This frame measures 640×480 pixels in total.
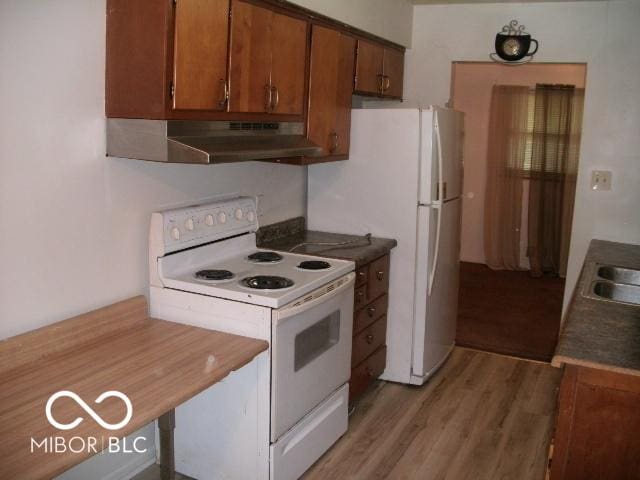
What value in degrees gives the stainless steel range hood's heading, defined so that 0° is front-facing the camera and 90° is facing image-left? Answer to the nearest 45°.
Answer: approximately 315°

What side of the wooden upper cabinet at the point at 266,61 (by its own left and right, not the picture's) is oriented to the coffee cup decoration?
left

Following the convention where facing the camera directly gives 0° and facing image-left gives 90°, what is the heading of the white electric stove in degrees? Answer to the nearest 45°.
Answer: approximately 315°

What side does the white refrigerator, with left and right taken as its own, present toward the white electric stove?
right

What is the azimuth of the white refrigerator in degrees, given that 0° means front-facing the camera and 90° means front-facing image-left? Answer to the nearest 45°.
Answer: approximately 315°
